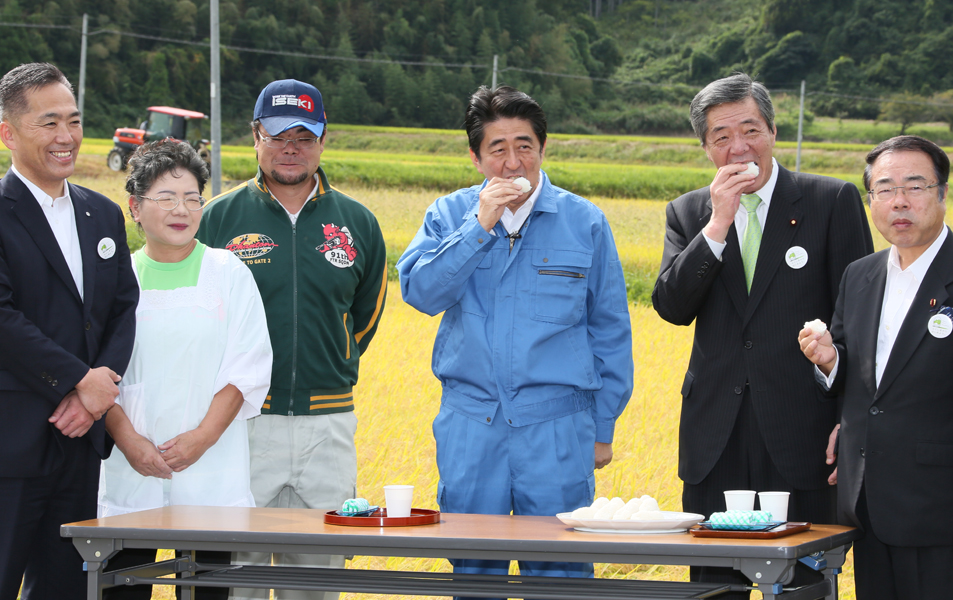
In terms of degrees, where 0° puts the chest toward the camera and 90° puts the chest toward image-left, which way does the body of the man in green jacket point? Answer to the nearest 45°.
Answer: approximately 0°

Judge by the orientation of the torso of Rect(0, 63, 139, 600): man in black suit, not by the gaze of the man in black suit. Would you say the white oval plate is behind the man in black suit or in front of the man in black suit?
in front

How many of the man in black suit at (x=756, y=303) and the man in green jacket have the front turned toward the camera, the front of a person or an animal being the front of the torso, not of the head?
2

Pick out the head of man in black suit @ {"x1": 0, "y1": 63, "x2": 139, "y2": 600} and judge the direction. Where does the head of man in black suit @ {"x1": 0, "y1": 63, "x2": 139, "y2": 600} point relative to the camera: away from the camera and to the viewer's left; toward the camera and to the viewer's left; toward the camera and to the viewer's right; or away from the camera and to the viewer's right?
toward the camera and to the viewer's right

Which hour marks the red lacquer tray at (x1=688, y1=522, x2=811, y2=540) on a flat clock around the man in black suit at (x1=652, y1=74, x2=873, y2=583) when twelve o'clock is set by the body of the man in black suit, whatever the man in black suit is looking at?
The red lacquer tray is roughly at 12 o'clock from the man in black suit.

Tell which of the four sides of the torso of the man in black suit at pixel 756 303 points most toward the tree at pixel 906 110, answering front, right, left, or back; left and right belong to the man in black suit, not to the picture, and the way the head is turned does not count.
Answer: back

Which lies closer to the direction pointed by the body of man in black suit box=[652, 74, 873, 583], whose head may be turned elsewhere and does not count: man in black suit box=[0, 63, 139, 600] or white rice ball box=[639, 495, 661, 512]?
the white rice ball

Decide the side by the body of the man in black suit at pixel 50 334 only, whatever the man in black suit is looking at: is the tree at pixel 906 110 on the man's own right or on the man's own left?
on the man's own left

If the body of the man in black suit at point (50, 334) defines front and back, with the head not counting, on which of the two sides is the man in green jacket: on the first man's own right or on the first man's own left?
on the first man's own left
